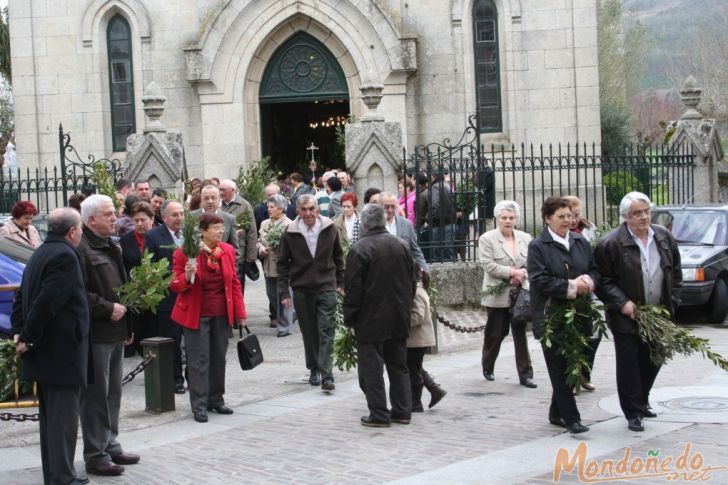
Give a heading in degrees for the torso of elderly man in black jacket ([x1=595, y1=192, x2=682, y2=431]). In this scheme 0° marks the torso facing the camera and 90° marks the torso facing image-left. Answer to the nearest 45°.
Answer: approximately 315°

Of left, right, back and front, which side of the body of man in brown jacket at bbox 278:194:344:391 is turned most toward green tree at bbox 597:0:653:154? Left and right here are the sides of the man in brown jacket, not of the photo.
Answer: back

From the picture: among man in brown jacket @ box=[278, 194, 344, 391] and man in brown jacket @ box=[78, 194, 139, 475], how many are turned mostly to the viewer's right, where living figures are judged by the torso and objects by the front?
1

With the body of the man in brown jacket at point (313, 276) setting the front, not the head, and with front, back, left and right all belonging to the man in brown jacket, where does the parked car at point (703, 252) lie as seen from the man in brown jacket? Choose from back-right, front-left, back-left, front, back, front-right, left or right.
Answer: back-left

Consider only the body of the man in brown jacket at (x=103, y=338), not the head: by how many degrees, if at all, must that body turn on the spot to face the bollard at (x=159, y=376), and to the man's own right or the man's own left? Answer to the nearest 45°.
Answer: approximately 90° to the man's own left

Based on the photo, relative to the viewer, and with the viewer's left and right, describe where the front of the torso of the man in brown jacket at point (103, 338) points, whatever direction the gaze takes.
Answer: facing to the right of the viewer

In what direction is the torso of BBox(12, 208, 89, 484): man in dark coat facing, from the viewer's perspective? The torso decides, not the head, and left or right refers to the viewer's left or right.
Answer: facing away from the viewer and to the right of the viewer

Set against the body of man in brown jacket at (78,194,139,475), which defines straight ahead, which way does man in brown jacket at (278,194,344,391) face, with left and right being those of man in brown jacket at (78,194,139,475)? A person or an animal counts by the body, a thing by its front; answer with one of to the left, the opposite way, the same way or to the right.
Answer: to the right

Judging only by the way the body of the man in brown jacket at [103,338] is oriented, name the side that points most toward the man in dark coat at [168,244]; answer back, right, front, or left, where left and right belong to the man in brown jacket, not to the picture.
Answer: left

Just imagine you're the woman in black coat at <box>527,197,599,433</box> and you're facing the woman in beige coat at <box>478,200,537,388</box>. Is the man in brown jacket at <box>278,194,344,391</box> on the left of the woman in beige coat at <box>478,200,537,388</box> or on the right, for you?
left

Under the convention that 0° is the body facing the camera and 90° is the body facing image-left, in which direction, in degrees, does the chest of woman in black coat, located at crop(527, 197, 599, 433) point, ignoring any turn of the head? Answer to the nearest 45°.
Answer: approximately 315°
